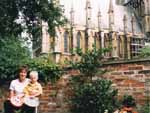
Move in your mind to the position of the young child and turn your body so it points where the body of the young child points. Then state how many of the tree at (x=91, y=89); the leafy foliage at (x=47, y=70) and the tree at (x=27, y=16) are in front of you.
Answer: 0

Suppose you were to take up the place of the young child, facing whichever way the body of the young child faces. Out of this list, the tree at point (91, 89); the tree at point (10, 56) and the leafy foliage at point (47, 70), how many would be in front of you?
0

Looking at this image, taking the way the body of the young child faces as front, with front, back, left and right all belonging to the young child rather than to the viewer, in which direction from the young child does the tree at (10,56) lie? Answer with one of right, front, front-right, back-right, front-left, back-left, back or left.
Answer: back

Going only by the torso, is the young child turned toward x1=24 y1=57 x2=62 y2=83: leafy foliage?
no

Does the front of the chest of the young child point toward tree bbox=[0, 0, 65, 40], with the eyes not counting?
no

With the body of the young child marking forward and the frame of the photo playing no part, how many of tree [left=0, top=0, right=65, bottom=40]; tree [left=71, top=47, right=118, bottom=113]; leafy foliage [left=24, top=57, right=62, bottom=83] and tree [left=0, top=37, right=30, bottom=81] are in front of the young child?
0

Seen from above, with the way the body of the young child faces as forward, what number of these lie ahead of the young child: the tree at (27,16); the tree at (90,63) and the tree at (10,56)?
0

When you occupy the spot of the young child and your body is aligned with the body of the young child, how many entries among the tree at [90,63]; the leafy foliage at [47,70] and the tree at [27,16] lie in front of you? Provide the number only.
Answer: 0

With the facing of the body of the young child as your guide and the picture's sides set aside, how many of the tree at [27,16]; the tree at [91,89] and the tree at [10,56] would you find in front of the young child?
0

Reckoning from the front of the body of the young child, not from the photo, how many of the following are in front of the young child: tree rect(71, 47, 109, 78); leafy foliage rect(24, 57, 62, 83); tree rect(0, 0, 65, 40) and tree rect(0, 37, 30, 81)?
0

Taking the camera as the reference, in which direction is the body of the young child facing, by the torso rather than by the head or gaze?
toward the camera

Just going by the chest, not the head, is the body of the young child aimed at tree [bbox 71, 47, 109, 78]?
no

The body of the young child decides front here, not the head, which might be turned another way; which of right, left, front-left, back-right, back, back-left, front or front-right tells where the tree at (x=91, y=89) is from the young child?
back-left
